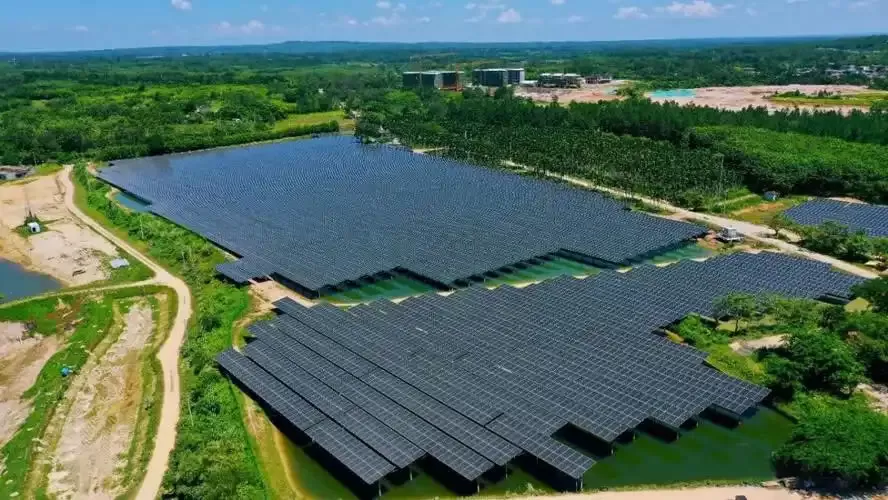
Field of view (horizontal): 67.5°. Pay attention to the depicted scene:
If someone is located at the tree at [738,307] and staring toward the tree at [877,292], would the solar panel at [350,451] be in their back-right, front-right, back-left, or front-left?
back-right

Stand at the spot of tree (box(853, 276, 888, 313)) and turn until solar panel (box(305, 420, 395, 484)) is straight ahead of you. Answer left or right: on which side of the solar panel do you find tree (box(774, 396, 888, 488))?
left

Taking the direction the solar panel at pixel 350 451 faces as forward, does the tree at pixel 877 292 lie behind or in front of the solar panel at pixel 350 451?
behind

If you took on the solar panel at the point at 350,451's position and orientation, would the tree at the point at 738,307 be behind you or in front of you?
behind

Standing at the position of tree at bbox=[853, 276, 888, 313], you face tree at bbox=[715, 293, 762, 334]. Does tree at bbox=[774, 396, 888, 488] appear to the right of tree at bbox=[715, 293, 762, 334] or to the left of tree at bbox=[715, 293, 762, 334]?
left

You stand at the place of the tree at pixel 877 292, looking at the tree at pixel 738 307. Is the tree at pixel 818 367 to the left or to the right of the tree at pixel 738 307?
left

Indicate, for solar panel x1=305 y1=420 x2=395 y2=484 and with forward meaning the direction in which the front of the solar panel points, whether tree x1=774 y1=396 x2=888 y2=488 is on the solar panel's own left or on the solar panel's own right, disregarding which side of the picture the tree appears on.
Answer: on the solar panel's own left

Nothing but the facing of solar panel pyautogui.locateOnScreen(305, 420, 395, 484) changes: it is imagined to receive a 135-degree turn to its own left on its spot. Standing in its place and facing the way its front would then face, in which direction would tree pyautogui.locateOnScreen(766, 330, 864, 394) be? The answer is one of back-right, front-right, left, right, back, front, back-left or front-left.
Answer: front

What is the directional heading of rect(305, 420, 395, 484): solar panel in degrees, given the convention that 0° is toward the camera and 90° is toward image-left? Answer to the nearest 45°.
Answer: approximately 45°
